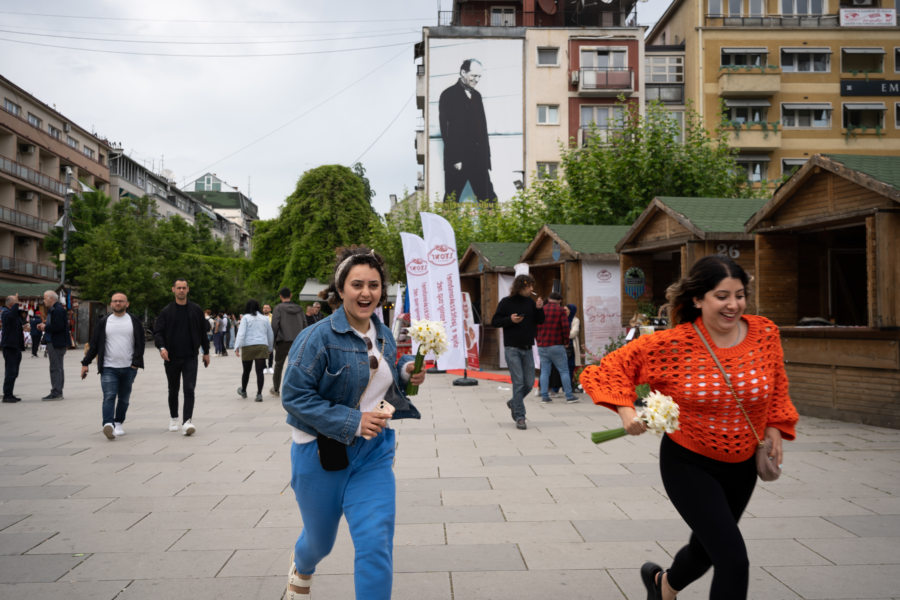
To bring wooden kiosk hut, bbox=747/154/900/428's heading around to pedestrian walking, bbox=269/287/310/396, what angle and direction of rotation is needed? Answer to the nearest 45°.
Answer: approximately 45° to its right

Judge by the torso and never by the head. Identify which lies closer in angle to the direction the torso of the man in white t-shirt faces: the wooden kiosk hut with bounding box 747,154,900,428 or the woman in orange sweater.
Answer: the woman in orange sweater

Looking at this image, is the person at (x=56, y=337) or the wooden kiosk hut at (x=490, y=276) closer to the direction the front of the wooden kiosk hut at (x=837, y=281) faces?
the person

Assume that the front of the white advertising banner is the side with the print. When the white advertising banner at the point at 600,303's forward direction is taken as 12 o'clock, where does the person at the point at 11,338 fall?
The person is roughly at 2 o'clock from the white advertising banner.

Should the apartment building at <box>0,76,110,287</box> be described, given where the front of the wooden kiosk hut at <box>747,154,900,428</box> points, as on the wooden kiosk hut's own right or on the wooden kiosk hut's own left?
on the wooden kiosk hut's own right

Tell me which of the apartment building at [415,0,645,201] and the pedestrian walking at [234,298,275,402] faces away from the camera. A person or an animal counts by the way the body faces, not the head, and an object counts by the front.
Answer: the pedestrian walking

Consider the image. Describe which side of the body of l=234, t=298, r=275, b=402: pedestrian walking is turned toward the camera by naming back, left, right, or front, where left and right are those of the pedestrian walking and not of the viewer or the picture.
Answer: back

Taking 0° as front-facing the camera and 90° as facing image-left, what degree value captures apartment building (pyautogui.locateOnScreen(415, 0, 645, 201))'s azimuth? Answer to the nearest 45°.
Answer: approximately 0°
